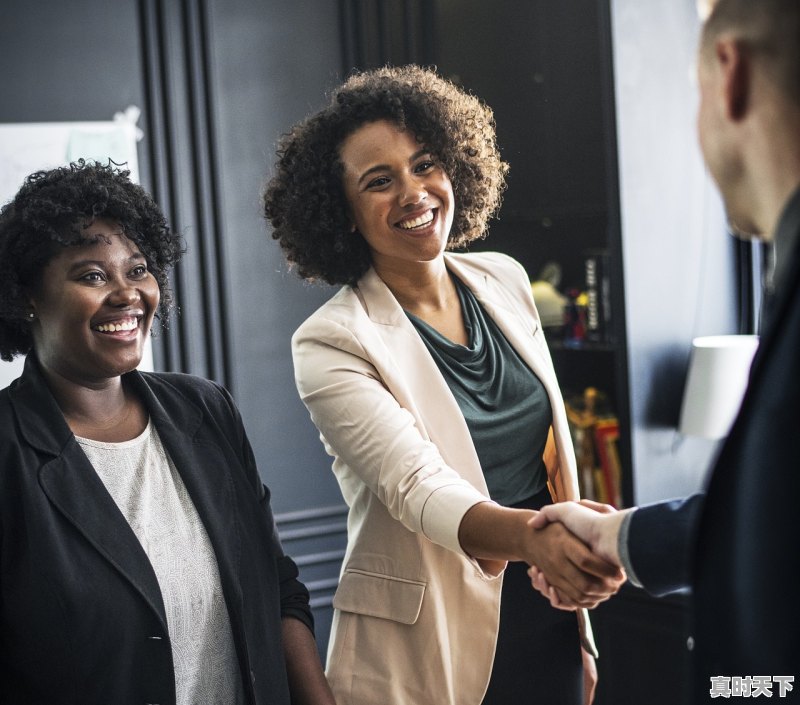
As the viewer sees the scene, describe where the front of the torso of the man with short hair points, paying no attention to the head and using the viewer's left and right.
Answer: facing away from the viewer and to the left of the viewer

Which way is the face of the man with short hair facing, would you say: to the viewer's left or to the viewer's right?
to the viewer's left

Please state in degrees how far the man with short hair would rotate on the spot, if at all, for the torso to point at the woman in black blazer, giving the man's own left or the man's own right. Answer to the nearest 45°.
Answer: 0° — they already face them

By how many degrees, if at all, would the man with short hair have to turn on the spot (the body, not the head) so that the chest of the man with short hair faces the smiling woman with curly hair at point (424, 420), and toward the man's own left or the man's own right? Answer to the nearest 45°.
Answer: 0° — they already face them

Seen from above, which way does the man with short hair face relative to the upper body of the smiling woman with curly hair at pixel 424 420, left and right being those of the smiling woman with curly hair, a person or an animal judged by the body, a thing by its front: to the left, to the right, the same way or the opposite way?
the opposite way

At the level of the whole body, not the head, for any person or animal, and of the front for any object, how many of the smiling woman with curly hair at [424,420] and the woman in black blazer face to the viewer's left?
0

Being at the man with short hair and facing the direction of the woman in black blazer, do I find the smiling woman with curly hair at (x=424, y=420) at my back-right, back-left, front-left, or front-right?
front-right

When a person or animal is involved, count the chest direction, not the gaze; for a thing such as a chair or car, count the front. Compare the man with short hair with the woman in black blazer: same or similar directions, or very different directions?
very different directions

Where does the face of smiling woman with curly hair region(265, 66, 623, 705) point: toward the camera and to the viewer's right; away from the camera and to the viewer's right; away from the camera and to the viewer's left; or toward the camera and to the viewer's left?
toward the camera and to the viewer's right

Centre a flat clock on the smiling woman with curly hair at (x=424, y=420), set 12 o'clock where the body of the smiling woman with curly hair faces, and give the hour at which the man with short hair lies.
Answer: The man with short hair is roughly at 1 o'clock from the smiling woman with curly hair.

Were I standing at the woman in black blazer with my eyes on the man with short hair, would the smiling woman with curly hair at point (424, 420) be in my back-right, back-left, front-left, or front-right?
front-left

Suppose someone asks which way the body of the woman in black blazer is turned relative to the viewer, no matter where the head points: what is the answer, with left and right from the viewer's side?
facing the viewer and to the right of the viewer

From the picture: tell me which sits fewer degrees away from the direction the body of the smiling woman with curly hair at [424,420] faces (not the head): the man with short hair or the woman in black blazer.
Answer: the man with short hair

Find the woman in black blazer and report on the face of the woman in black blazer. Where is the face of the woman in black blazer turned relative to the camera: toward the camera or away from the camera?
toward the camera
